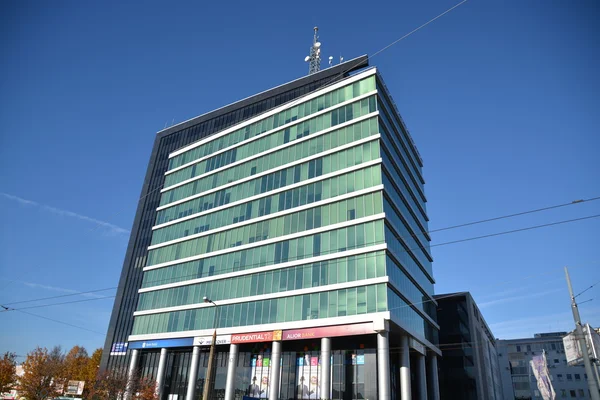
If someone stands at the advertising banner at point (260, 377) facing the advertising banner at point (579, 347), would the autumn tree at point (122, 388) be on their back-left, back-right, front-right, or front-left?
back-right

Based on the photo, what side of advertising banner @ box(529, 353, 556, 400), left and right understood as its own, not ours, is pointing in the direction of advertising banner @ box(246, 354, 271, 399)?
right

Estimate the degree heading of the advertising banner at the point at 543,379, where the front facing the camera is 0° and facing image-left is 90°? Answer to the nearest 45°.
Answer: approximately 0°
